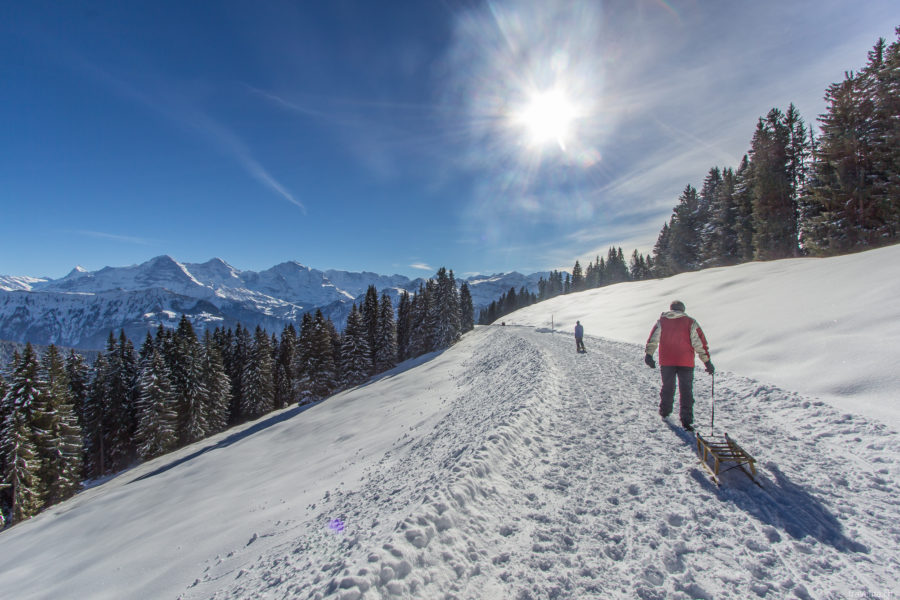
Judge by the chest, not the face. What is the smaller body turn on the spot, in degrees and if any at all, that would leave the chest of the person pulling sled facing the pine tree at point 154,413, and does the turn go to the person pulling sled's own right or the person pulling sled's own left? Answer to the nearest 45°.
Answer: approximately 90° to the person pulling sled's own left

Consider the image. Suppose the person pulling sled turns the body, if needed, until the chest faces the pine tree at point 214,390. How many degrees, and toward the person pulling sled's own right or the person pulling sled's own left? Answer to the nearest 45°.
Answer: approximately 90° to the person pulling sled's own left

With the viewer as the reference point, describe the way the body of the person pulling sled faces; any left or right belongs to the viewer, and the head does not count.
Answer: facing away from the viewer

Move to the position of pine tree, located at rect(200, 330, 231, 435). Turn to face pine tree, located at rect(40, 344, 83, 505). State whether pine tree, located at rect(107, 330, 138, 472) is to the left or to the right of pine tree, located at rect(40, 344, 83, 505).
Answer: right

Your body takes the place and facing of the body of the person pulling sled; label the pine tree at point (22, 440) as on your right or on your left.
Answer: on your left

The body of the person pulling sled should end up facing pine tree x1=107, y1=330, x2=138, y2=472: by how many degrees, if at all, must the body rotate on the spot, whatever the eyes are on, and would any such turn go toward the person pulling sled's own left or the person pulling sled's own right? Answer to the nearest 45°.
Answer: approximately 90° to the person pulling sled's own left

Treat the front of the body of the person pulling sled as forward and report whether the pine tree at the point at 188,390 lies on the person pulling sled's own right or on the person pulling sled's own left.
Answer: on the person pulling sled's own left

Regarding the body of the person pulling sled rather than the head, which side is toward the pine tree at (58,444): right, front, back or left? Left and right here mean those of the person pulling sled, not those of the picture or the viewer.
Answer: left

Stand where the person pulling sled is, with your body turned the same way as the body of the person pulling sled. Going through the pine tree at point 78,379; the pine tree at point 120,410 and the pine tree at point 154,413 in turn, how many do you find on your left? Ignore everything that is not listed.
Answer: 3

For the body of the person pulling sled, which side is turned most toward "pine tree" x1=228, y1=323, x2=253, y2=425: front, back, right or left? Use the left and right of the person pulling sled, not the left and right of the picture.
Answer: left
